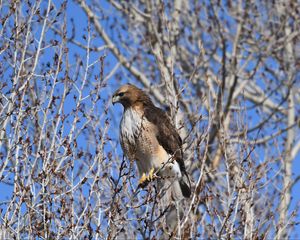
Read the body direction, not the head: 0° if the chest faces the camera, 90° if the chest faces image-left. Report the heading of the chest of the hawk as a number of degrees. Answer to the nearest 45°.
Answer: approximately 45°
